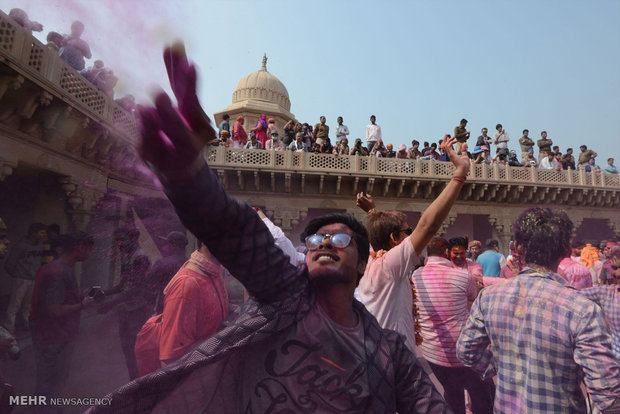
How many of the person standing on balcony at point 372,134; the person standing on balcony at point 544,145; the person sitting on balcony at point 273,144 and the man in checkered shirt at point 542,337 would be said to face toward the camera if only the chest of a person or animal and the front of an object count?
3

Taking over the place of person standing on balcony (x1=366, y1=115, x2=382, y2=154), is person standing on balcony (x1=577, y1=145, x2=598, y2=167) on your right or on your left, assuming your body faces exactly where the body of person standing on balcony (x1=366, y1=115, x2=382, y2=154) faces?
on your left

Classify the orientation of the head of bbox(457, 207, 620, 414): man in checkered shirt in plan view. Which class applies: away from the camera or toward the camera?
away from the camera

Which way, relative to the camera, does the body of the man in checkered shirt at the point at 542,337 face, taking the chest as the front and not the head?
away from the camera

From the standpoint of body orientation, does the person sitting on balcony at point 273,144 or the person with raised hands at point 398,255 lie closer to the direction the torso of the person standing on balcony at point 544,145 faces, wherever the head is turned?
the person with raised hands

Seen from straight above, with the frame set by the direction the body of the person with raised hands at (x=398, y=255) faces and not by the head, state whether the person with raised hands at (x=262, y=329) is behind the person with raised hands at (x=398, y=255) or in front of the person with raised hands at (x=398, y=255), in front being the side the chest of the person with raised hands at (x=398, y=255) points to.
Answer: behind

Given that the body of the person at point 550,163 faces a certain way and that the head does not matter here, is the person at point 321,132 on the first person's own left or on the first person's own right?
on the first person's own right
